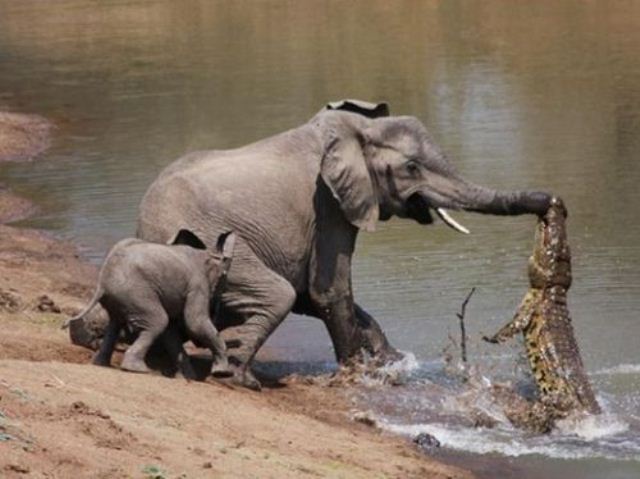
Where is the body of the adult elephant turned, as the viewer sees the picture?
to the viewer's right

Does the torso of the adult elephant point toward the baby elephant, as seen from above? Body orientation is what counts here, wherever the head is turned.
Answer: no

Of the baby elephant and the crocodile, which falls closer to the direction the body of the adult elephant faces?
the crocodile

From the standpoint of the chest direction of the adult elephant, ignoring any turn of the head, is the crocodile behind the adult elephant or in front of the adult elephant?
in front
